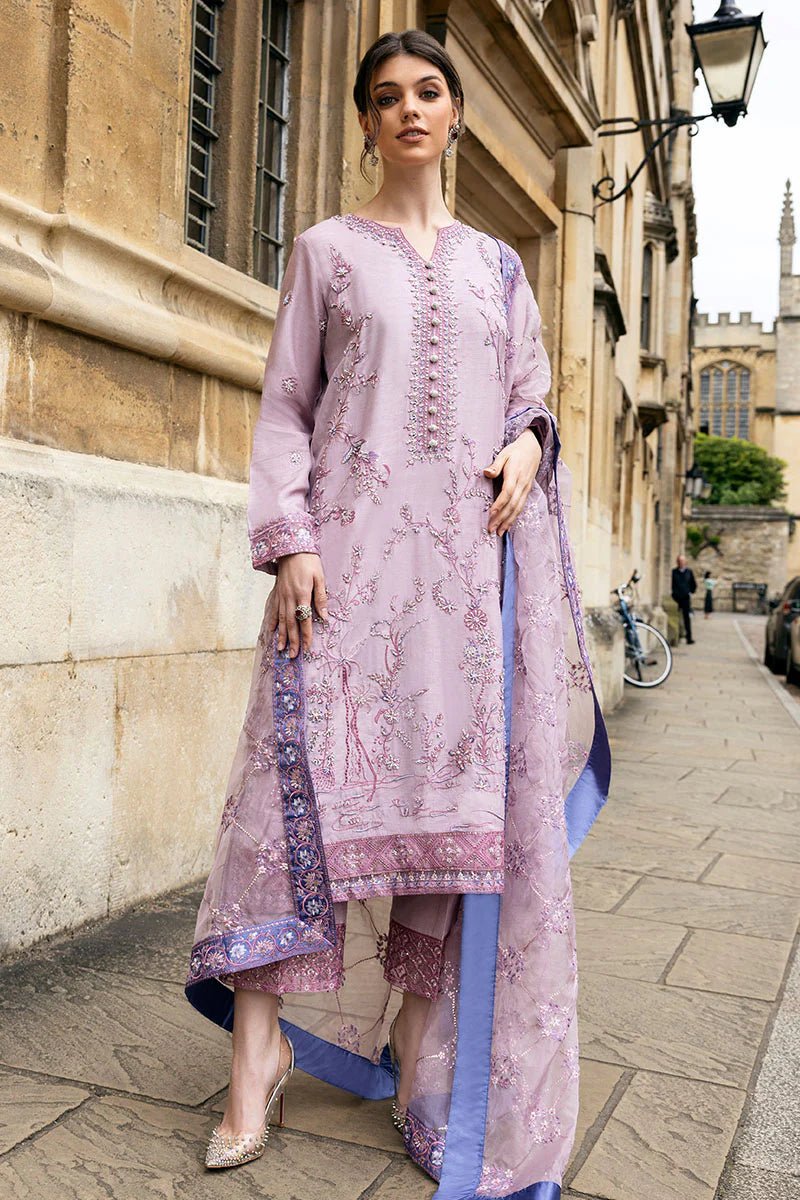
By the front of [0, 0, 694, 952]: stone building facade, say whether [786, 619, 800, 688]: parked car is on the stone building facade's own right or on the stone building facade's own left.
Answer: on the stone building facade's own left

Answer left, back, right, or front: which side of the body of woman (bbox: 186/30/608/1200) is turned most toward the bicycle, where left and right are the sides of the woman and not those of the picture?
back

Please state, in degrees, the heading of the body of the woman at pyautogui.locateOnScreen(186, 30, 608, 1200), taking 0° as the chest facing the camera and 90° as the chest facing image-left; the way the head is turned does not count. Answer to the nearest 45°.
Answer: approximately 0°

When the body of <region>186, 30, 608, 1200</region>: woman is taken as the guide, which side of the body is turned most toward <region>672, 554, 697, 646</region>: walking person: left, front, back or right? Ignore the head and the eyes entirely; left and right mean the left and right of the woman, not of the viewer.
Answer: back

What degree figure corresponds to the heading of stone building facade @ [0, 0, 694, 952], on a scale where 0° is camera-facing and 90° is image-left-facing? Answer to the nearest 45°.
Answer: approximately 315°

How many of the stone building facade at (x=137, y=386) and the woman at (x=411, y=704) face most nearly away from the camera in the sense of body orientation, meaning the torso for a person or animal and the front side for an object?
0
